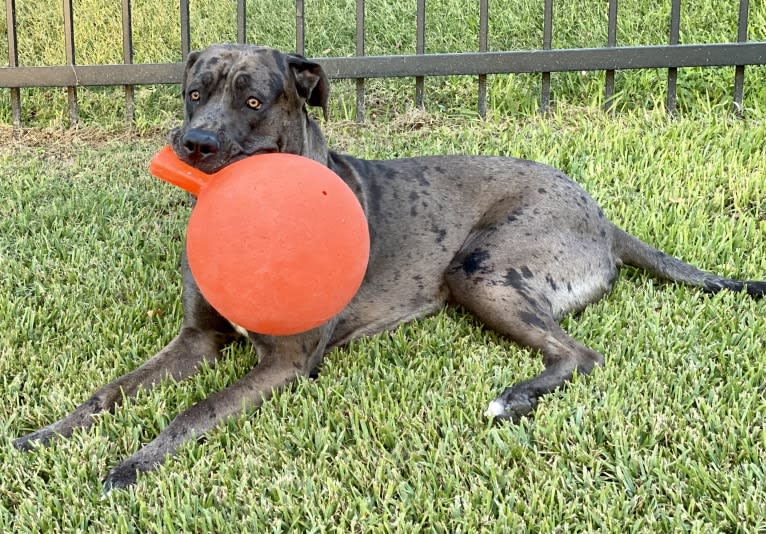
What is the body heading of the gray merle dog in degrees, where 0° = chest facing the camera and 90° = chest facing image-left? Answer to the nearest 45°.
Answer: approximately 45°
